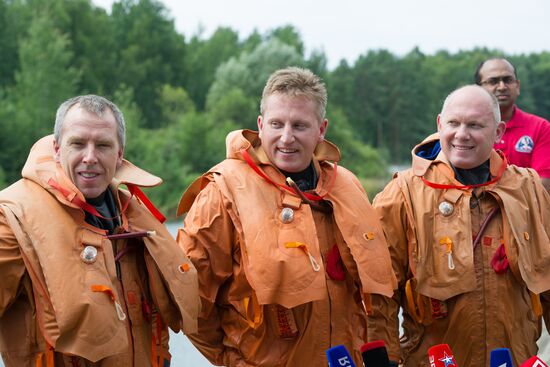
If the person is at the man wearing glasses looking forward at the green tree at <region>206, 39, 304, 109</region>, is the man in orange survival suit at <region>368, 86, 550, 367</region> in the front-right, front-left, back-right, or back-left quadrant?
back-left

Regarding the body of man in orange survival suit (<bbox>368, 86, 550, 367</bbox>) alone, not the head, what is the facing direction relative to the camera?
toward the camera

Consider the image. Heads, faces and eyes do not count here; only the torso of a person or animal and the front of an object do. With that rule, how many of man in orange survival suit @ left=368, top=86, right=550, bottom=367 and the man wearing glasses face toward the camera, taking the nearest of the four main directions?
2

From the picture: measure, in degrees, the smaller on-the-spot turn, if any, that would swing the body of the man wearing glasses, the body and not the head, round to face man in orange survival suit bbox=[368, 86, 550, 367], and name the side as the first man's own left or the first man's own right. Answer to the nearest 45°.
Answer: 0° — they already face them

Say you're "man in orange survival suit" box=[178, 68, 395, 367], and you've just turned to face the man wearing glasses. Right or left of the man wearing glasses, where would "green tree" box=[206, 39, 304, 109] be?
left

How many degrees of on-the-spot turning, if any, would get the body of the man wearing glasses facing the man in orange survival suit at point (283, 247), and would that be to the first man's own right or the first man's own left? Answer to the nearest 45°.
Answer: approximately 45° to the first man's own right

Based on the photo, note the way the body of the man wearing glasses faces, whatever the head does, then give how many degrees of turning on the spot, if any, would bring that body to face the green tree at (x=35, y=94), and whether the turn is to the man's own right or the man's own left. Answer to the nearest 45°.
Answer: approximately 135° to the man's own right

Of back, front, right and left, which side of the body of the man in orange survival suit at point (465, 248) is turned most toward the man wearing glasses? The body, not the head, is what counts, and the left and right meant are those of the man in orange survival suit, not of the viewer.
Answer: back

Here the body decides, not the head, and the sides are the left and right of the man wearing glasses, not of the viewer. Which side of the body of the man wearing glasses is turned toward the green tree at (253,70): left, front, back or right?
back

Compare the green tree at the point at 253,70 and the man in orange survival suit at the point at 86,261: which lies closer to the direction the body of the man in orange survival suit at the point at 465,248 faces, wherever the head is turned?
the man in orange survival suit

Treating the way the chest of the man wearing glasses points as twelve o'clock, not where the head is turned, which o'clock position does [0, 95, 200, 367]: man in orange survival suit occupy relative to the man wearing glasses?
The man in orange survival suit is roughly at 1 o'clock from the man wearing glasses.

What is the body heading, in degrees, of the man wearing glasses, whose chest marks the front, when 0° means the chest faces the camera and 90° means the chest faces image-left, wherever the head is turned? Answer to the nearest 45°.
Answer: approximately 0°

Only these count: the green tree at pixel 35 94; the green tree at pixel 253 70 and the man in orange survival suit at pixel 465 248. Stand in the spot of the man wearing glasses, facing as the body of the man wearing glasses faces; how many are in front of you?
1

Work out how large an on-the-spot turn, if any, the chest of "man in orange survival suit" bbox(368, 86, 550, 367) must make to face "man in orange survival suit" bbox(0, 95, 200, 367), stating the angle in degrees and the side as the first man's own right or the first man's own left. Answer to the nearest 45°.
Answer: approximately 45° to the first man's own right
